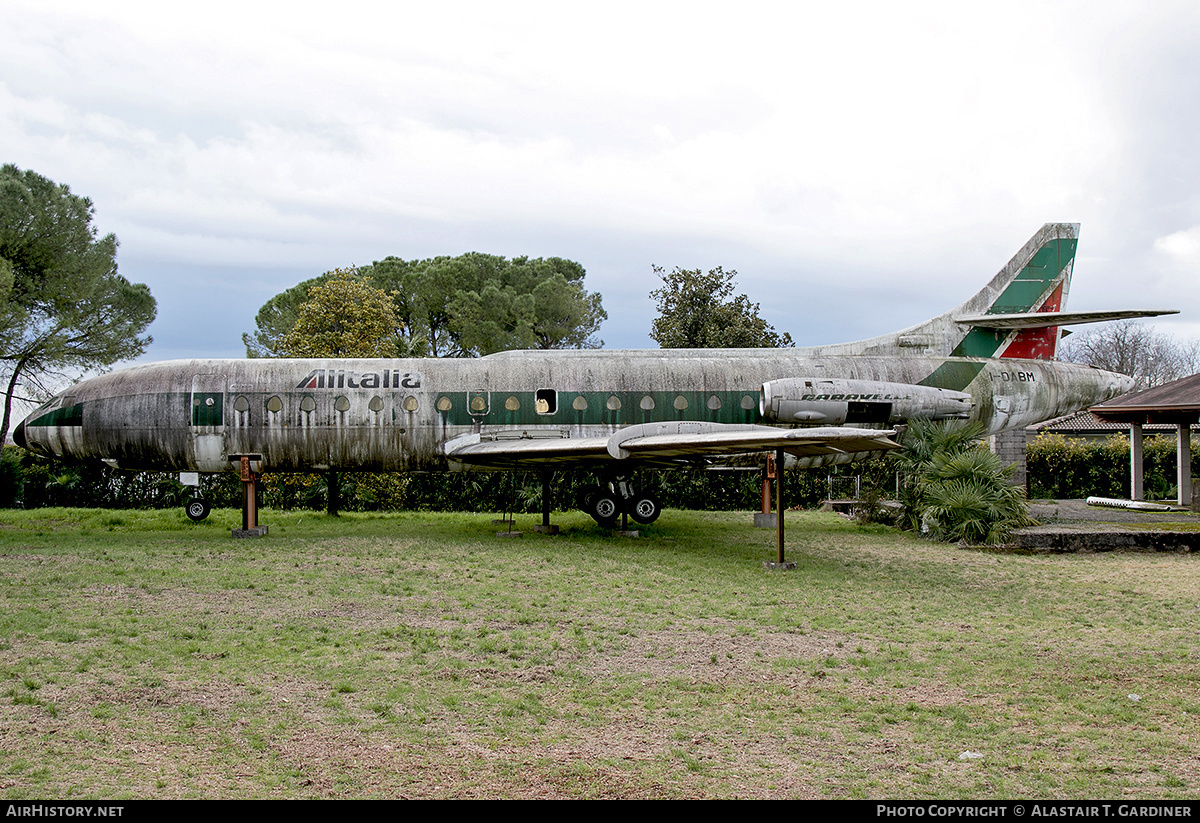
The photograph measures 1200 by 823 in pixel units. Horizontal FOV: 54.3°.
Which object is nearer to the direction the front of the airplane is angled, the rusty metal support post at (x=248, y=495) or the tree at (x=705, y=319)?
the rusty metal support post

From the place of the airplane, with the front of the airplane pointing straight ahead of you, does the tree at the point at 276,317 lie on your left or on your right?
on your right

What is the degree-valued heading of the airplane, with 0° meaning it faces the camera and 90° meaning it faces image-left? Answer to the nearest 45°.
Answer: approximately 90°

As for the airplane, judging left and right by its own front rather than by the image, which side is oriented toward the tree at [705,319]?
right

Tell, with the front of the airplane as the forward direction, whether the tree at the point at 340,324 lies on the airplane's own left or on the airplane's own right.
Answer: on the airplane's own right
